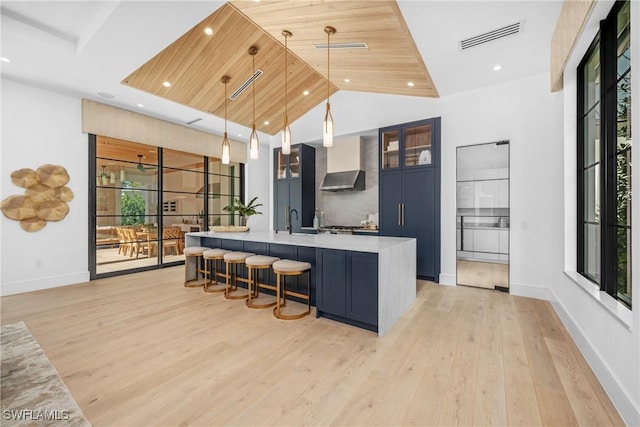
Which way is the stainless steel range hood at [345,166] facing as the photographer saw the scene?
facing the viewer and to the left of the viewer

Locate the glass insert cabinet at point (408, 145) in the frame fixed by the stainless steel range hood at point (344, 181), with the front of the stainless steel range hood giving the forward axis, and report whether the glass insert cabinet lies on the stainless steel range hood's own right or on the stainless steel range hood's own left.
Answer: on the stainless steel range hood's own left

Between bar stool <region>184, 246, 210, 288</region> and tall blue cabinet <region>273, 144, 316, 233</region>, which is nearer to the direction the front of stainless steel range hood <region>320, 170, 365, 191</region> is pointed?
the bar stool

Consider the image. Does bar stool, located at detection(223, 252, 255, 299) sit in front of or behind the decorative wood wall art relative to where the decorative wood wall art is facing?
in front

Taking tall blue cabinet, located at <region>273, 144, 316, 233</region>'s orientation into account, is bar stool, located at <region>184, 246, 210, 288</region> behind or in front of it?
in front

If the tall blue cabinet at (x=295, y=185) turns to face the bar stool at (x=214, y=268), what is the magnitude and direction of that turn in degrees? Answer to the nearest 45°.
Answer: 0° — it already faces it

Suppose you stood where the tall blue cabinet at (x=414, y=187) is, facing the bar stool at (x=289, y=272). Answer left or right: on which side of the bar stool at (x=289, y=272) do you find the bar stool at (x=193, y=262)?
right

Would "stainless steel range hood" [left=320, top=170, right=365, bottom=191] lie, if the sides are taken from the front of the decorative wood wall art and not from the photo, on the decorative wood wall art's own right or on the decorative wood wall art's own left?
on the decorative wood wall art's own left

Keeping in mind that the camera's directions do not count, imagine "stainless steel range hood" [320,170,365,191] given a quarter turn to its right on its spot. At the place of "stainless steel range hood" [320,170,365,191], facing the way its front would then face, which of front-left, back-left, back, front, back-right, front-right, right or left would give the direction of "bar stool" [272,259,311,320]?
back-left

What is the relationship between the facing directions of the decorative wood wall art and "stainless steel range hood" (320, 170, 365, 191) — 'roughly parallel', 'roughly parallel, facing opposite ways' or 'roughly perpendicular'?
roughly perpendicular

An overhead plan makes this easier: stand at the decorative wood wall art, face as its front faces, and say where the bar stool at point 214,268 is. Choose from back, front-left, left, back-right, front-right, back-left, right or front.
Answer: front-left

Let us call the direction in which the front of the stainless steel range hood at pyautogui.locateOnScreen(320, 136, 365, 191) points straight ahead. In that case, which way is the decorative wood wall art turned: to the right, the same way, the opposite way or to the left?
to the left
